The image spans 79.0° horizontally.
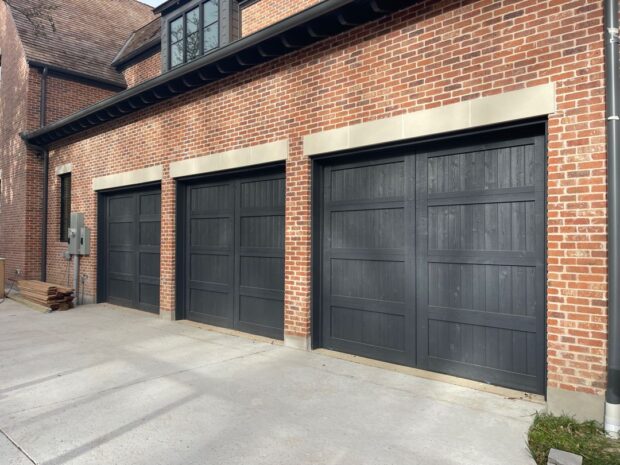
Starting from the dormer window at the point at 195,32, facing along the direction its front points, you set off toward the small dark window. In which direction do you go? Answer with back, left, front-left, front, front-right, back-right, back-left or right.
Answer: right

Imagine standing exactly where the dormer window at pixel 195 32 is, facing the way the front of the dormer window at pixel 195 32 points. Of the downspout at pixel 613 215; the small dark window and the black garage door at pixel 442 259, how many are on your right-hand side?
1

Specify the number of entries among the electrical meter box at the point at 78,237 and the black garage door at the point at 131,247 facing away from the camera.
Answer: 0

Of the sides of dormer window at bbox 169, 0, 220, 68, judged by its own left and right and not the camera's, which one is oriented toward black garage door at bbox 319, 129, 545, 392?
left

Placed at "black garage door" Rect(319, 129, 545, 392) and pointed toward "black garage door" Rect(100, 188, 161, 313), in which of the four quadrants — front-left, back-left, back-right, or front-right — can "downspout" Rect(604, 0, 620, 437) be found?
back-left

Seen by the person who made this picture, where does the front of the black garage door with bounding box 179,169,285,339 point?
facing the viewer and to the left of the viewer

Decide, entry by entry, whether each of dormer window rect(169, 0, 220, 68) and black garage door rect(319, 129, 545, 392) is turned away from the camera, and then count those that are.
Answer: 0

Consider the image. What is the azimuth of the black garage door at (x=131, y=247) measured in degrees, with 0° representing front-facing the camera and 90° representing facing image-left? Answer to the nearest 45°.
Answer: approximately 45°

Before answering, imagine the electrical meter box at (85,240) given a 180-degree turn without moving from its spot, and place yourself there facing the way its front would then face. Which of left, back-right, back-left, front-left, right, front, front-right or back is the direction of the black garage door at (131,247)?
right
